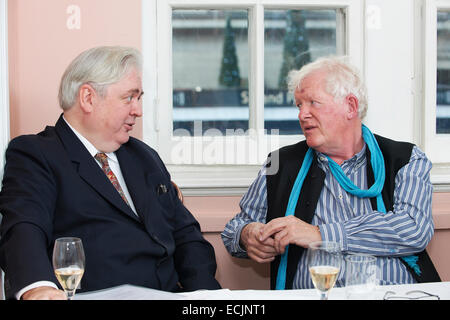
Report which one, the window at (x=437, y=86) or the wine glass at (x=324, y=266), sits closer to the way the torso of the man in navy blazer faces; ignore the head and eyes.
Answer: the wine glass

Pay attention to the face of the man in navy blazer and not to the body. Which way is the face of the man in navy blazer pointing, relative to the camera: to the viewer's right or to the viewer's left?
to the viewer's right

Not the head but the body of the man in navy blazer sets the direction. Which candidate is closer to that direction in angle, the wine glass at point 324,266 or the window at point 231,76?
the wine glass

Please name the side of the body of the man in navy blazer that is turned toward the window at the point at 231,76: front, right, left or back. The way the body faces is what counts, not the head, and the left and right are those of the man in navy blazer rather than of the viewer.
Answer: left

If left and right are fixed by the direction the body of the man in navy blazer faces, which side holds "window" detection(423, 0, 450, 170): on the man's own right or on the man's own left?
on the man's own left

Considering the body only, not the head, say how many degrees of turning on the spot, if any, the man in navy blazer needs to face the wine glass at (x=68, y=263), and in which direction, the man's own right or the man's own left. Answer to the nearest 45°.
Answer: approximately 45° to the man's own right

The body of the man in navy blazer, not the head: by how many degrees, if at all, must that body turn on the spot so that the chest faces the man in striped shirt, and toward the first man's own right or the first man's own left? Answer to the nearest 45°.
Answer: approximately 45° to the first man's own left

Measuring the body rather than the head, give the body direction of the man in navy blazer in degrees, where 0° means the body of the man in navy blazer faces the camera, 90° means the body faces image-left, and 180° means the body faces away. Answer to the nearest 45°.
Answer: approximately 315°
